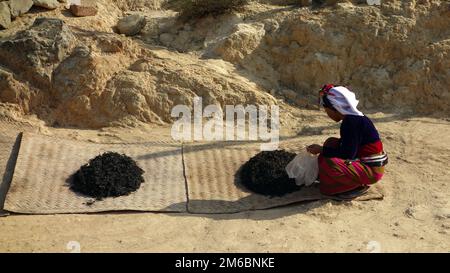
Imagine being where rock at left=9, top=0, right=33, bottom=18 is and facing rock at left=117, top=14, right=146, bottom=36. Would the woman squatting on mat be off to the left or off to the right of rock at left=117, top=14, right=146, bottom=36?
right

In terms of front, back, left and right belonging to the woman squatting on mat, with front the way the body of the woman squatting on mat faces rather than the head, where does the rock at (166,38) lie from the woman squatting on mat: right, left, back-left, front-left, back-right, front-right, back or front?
front-right

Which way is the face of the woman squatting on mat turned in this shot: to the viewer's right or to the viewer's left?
to the viewer's left

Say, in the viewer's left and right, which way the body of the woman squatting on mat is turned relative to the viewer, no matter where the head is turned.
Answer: facing to the left of the viewer

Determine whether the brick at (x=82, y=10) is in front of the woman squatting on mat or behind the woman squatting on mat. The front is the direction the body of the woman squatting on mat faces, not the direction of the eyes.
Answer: in front

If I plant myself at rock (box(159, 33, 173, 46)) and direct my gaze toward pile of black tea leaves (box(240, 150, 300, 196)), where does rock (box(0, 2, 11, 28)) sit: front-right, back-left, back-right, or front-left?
back-right

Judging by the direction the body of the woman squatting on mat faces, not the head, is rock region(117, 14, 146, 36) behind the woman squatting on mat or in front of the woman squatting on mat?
in front

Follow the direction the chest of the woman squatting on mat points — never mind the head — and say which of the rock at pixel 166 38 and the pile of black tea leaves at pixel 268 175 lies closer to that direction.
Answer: the pile of black tea leaves
